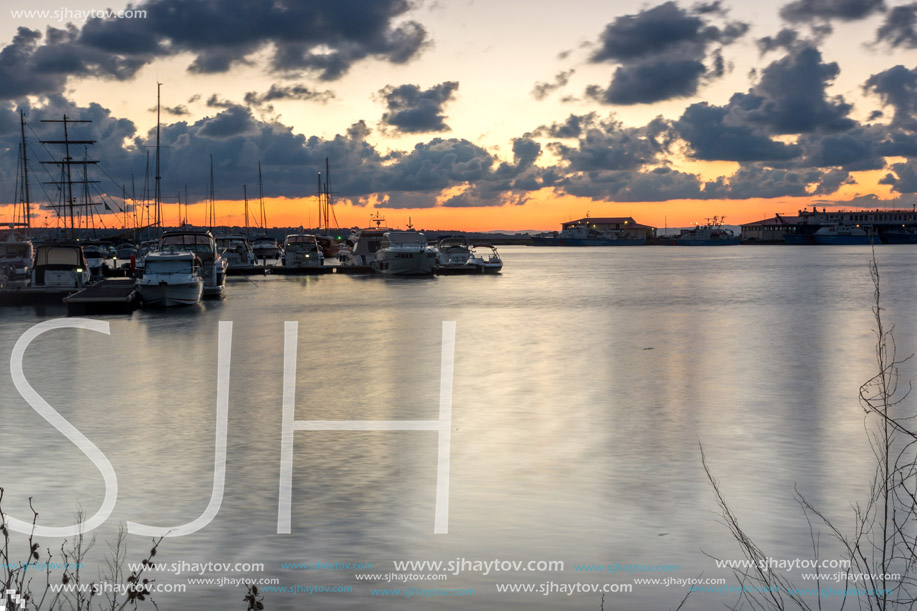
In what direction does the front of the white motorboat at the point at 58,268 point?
away from the camera

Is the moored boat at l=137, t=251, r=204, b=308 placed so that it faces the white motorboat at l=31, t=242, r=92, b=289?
no

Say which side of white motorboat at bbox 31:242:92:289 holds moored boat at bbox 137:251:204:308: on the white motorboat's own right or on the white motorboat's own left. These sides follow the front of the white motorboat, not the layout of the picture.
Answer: on the white motorboat's own right
